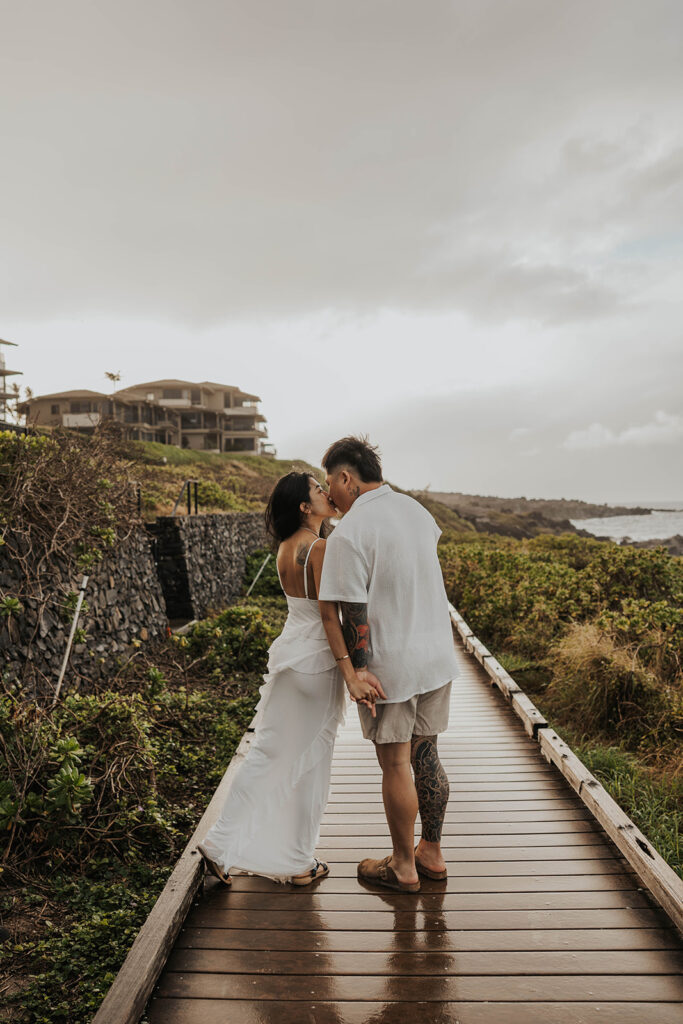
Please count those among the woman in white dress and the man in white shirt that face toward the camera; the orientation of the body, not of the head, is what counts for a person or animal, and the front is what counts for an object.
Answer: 0

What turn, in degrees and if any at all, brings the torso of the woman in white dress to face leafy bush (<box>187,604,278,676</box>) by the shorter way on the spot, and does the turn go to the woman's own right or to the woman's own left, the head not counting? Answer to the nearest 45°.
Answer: approximately 45° to the woman's own left

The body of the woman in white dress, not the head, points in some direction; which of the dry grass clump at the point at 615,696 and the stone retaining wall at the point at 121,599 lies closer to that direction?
the dry grass clump

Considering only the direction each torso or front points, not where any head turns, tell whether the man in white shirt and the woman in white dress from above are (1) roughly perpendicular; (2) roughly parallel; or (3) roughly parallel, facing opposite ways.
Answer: roughly perpendicular

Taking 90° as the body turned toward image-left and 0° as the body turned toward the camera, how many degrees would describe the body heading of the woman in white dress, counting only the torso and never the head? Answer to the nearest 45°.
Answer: approximately 225°

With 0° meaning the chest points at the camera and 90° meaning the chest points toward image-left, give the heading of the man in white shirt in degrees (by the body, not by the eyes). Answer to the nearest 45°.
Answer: approximately 135°

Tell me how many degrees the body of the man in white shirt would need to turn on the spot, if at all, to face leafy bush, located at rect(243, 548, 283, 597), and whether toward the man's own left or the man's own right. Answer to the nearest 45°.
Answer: approximately 45° to the man's own right

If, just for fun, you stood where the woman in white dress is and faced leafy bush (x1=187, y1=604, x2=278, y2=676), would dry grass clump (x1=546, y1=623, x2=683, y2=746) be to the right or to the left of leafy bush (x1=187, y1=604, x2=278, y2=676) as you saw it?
right

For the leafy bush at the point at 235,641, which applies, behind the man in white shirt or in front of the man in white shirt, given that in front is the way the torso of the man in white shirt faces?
in front

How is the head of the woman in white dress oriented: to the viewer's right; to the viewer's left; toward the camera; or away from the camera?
to the viewer's right
